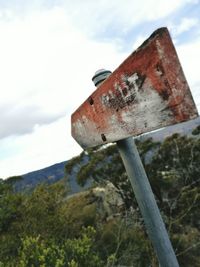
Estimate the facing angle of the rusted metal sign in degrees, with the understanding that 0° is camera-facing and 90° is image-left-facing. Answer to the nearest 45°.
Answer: approximately 45°
